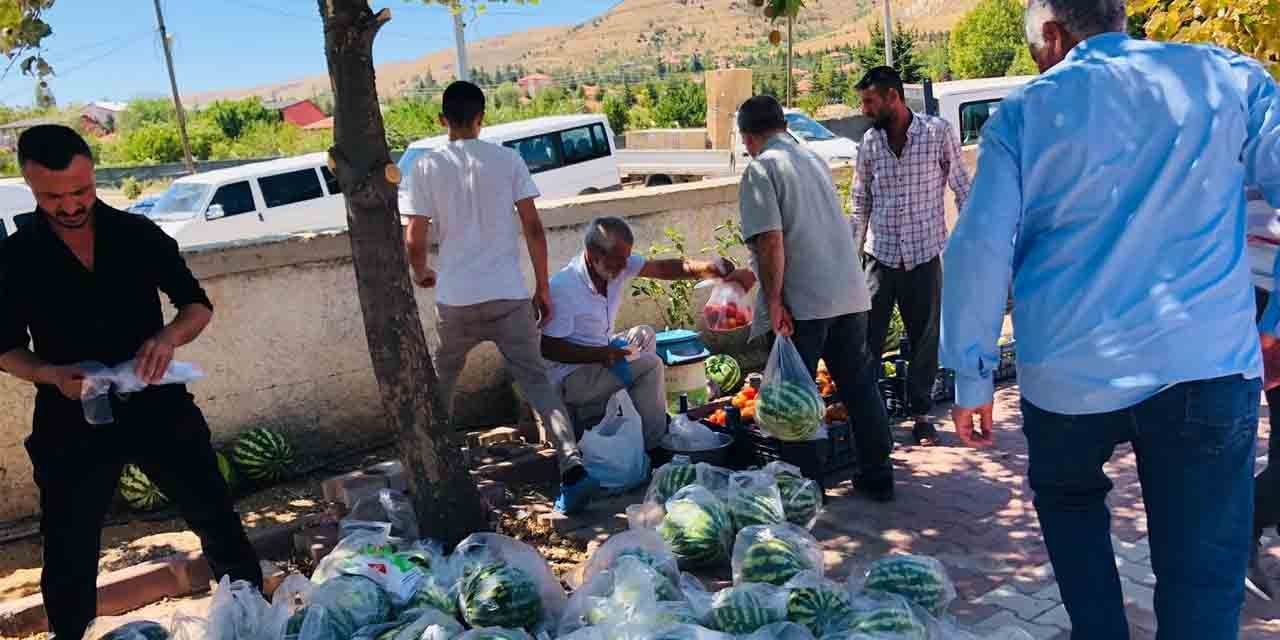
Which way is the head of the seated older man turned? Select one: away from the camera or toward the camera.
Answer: toward the camera

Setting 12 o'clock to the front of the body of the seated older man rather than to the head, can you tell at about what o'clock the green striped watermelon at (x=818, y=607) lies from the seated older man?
The green striped watermelon is roughly at 1 o'clock from the seated older man.

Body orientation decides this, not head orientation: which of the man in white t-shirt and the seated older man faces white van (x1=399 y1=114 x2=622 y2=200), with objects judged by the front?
the man in white t-shirt

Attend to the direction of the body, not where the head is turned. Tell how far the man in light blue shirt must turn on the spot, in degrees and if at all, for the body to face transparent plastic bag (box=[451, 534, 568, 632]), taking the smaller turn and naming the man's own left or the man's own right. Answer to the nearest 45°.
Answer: approximately 90° to the man's own left

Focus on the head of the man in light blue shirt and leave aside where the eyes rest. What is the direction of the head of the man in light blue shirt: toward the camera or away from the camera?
away from the camera

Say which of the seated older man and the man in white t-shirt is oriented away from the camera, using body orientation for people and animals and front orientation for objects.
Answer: the man in white t-shirt

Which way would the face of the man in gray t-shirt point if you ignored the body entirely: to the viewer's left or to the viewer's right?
to the viewer's left

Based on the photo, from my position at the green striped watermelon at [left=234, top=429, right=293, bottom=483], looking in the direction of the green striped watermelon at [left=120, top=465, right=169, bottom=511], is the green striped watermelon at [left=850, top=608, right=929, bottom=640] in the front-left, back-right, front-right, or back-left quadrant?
back-left

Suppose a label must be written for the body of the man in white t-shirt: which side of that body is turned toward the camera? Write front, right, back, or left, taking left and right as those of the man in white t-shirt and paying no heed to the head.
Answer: back

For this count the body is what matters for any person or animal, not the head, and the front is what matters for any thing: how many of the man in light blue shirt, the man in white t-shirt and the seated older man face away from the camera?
2

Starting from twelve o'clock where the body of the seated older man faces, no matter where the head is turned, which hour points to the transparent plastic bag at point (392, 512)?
The transparent plastic bag is roughly at 3 o'clock from the seated older man.

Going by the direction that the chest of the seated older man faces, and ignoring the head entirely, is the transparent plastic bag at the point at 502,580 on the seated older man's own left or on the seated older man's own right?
on the seated older man's own right

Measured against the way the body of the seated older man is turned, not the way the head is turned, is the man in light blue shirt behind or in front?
in front

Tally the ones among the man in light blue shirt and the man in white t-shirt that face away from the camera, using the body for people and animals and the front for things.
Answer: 2

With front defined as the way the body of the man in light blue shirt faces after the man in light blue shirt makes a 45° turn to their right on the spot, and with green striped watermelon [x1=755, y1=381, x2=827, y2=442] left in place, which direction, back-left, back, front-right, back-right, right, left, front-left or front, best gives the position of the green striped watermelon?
left

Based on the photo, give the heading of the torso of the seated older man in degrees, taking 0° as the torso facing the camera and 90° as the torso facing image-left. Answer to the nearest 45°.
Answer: approximately 315°

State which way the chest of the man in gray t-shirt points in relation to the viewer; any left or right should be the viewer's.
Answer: facing away from the viewer and to the left of the viewer
